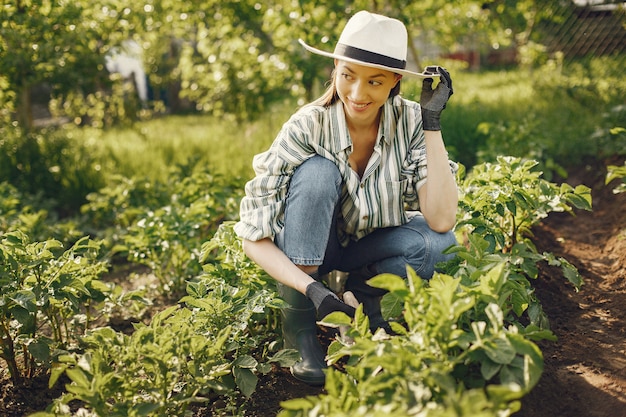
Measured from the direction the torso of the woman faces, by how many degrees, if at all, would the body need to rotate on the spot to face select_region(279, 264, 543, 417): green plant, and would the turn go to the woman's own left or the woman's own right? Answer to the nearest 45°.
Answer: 0° — they already face it

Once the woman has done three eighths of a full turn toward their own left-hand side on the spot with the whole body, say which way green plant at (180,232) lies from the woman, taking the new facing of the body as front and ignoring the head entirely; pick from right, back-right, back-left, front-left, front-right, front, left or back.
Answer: left

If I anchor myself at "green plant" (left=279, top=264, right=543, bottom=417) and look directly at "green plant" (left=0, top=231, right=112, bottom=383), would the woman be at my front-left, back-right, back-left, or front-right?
front-right

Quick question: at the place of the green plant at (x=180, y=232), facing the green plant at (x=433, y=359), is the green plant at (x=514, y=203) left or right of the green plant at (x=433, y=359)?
left

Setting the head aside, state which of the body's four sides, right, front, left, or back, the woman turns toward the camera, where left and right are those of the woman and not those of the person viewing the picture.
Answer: front

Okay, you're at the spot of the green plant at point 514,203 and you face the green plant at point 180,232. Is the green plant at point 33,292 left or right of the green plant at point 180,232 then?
left

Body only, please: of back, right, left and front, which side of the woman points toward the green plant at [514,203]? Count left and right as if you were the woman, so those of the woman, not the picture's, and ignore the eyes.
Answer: left

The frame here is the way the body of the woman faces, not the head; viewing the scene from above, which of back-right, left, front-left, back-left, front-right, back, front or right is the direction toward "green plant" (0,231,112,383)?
right
